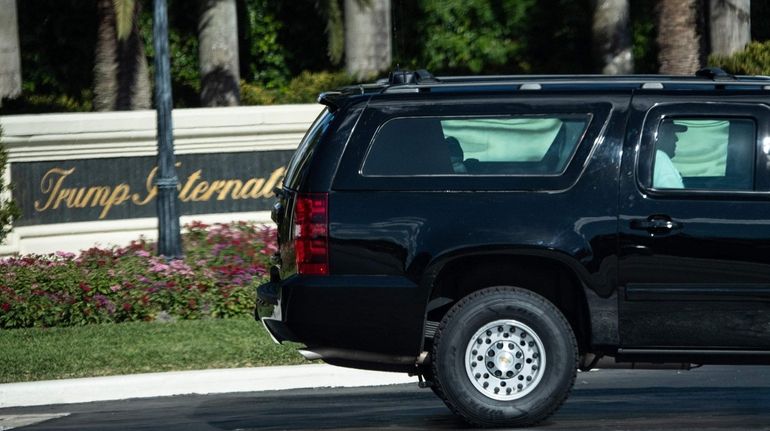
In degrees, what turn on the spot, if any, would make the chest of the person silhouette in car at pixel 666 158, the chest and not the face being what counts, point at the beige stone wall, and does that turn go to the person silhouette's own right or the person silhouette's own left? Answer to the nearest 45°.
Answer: approximately 135° to the person silhouette's own left

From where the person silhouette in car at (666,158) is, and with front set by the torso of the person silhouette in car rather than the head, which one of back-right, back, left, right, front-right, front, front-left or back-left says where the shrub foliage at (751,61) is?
left

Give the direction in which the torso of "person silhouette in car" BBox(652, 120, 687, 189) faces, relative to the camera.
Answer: to the viewer's right

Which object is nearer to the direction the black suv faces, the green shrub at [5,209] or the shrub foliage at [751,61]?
the shrub foliage

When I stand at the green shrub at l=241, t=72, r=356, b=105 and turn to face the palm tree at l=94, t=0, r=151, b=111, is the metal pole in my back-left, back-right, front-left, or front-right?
front-left

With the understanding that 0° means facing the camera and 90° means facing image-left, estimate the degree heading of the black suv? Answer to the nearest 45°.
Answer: approximately 270°

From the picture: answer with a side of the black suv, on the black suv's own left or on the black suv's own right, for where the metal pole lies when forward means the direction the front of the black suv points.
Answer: on the black suv's own left

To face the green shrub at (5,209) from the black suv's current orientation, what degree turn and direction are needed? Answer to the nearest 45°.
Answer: approximately 135° to its left

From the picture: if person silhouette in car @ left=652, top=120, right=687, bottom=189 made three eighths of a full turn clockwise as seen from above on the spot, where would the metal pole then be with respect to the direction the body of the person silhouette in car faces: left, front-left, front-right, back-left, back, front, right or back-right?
right
